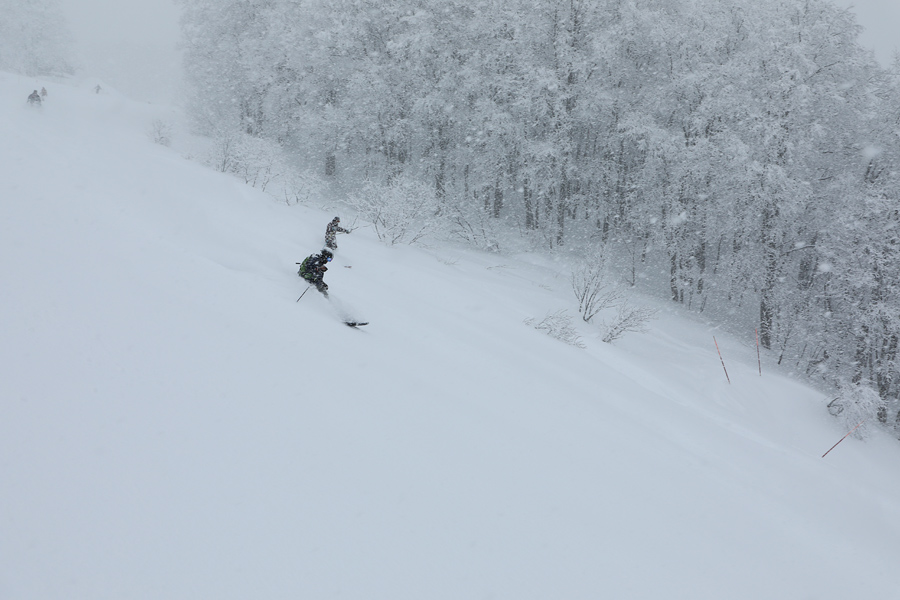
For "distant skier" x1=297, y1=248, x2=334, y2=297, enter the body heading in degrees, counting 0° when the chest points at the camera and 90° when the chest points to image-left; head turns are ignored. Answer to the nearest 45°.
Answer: approximately 270°
